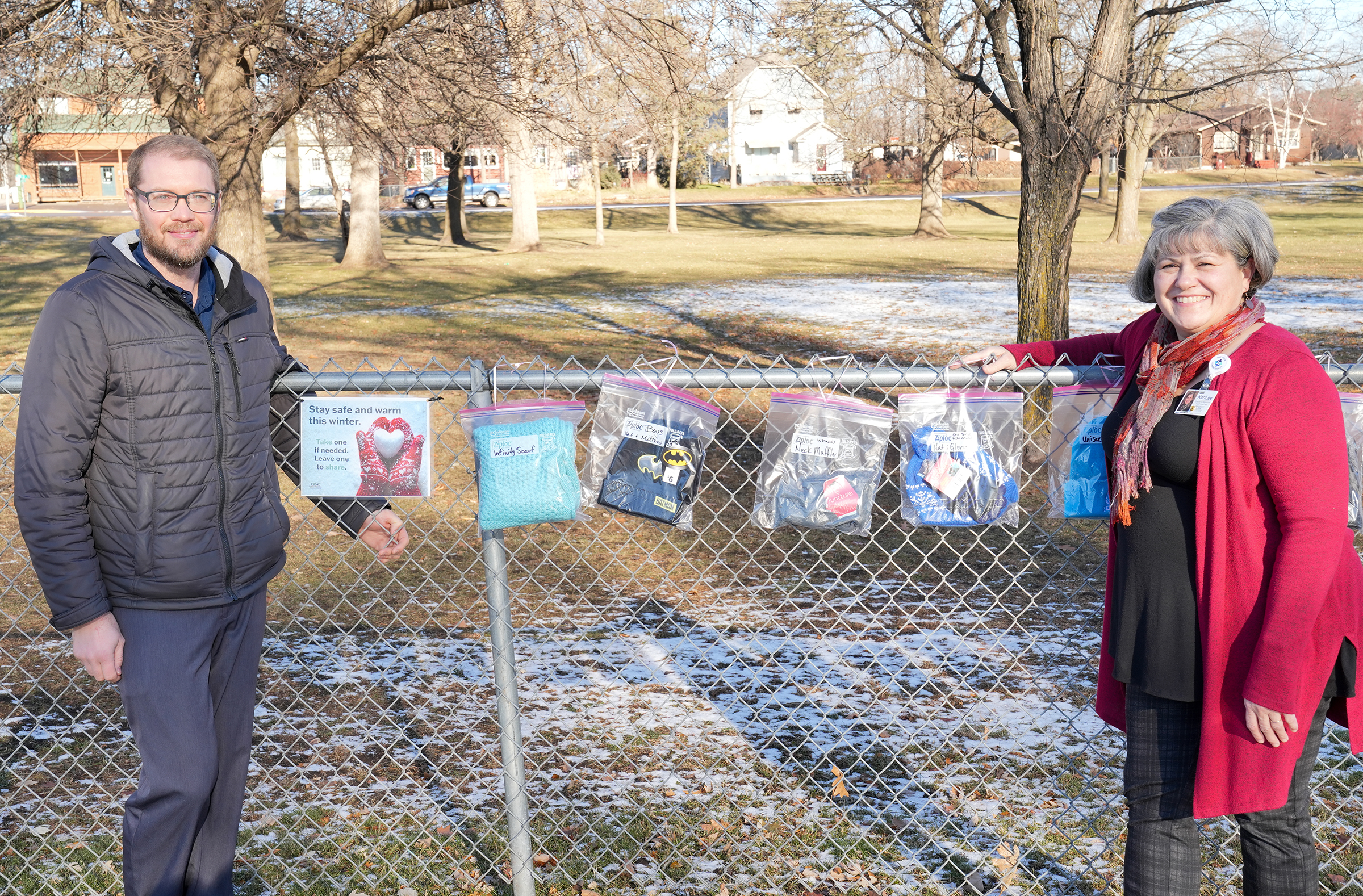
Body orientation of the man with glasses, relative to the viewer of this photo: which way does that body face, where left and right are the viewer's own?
facing the viewer and to the right of the viewer

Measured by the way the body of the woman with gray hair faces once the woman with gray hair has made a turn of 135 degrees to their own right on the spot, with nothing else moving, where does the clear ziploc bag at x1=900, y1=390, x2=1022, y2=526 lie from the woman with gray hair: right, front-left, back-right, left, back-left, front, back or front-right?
front-left

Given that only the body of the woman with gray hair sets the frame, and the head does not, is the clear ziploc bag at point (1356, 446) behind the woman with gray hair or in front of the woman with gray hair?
behind

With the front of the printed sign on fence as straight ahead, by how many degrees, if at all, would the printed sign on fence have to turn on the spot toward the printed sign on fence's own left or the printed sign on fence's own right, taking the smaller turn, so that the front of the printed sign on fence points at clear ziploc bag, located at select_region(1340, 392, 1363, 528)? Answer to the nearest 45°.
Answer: approximately 90° to the printed sign on fence's own left

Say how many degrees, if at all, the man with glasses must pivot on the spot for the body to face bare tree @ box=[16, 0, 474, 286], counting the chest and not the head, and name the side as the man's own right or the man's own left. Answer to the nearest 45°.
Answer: approximately 135° to the man's own left

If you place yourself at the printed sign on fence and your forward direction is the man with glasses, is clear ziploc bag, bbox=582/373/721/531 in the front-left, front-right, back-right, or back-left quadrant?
back-left

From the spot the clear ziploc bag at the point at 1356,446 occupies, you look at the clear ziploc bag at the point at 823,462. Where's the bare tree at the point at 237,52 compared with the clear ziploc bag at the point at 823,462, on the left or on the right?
right

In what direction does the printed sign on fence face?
toward the camera

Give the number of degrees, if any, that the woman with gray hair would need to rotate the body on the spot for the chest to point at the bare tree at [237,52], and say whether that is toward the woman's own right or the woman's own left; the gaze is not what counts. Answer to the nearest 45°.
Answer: approximately 90° to the woman's own right
